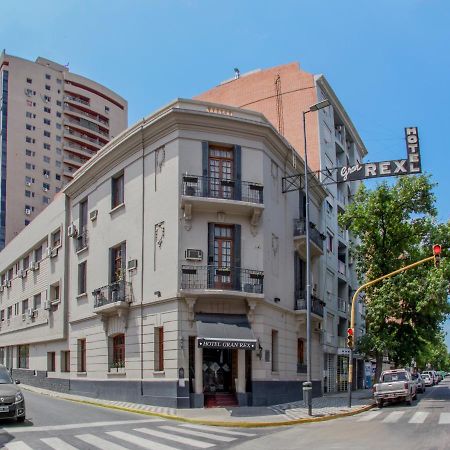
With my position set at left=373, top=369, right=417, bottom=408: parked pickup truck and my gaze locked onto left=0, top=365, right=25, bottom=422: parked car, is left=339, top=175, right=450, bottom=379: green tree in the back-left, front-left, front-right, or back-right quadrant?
back-right

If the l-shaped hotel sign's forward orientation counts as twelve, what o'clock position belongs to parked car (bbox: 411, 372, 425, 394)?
The parked car is roughly at 6 o'clock from the l-shaped hotel sign.

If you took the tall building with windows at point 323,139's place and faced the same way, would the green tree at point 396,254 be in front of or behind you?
in front

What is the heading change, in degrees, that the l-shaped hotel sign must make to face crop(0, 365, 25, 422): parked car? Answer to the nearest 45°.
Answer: approximately 45° to its right

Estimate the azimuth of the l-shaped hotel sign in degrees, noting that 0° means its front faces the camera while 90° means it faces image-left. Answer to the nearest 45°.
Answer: approximately 0°

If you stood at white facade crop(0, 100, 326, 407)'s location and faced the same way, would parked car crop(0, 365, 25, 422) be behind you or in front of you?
in front

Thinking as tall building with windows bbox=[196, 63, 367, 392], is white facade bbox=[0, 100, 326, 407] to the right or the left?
on its right
